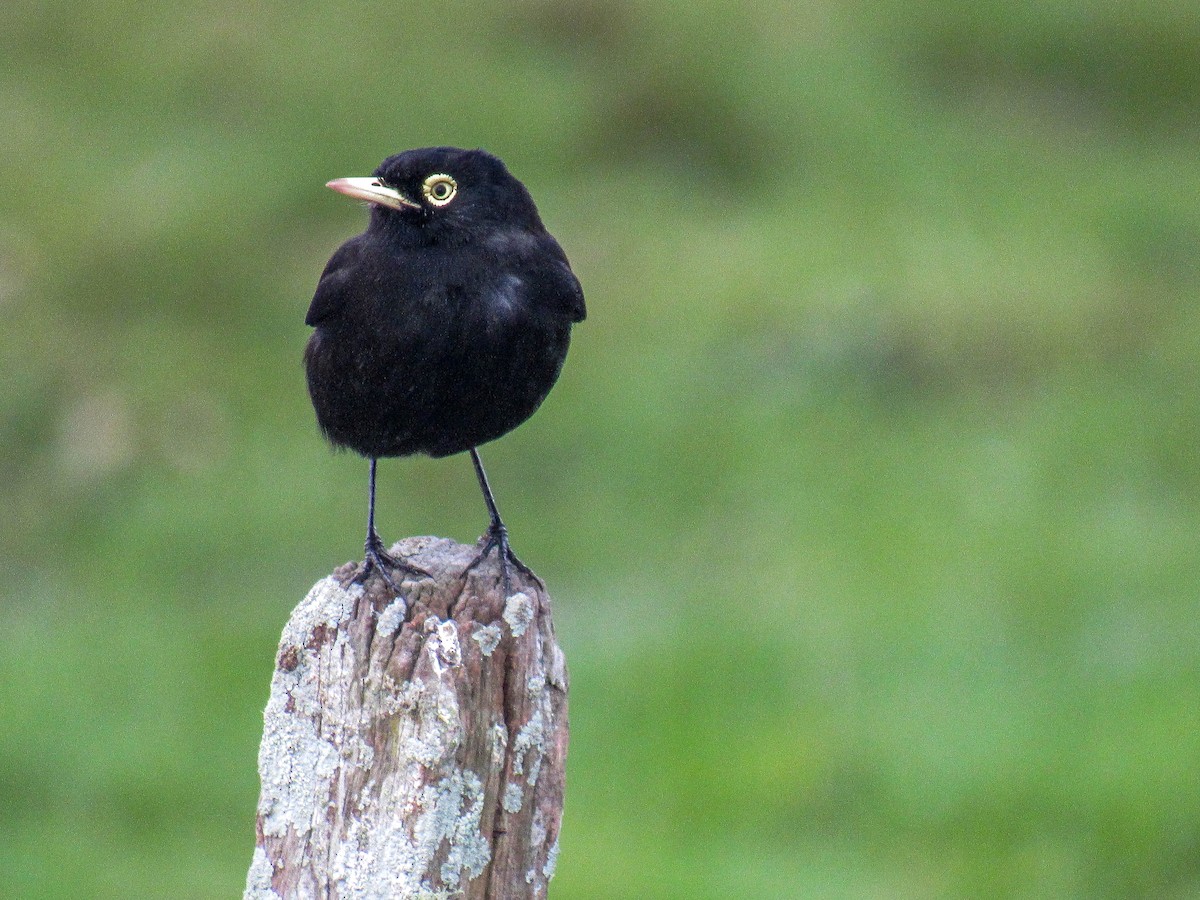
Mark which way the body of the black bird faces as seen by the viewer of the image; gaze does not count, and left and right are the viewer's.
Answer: facing the viewer
